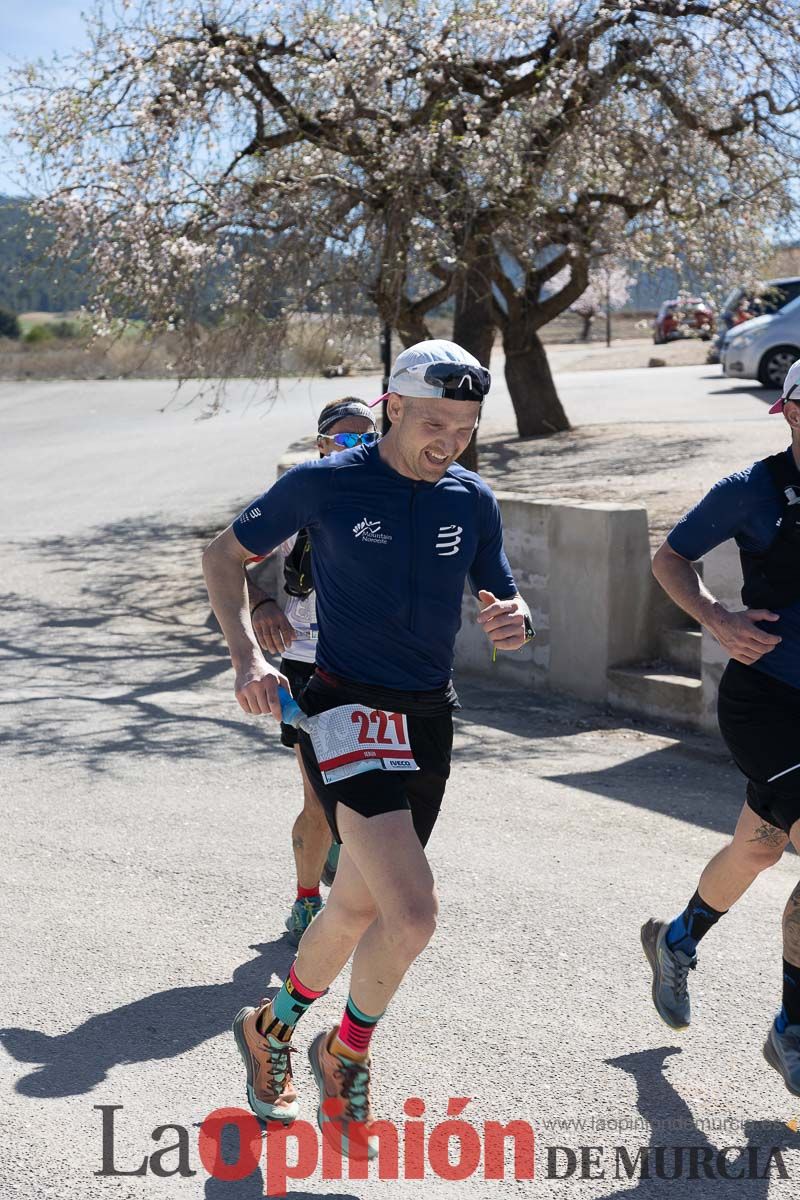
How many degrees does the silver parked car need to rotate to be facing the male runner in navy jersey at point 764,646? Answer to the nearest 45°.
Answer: approximately 45° to its left

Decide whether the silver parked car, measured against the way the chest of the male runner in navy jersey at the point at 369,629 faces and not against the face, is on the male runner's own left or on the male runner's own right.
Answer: on the male runner's own left

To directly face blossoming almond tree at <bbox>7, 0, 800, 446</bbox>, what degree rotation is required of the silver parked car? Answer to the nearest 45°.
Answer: approximately 45° to its left

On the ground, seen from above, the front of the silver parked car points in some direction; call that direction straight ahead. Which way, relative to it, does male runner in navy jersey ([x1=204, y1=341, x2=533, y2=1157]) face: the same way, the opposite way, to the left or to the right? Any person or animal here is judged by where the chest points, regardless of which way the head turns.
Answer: to the left

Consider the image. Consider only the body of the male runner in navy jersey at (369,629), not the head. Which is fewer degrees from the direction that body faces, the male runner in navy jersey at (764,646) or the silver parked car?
the male runner in navy jersey

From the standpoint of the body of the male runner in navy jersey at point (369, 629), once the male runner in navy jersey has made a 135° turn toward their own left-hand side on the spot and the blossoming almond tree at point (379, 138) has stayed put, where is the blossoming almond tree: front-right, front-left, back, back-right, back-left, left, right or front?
front

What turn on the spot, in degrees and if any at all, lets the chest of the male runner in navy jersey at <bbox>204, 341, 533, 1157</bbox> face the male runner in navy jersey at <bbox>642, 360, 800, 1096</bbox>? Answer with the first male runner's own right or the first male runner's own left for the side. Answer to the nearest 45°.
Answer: approximately 45° to the first male runner's own left

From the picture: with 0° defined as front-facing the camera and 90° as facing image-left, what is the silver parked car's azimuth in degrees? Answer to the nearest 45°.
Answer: approximately 45°

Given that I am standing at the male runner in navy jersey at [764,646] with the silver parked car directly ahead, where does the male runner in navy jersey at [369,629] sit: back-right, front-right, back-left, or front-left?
back-left

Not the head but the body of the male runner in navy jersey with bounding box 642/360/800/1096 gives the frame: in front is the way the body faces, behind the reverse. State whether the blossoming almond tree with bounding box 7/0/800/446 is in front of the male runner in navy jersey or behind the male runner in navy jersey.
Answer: behind

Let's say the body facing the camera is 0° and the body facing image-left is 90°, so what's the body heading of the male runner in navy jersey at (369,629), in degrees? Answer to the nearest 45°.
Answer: approximately 315°
